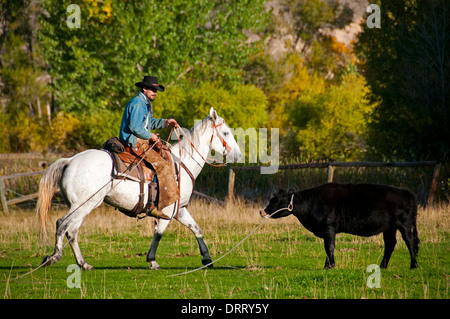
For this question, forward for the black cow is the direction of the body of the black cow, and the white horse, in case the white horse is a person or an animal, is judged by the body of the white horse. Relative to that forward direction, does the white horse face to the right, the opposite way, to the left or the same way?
the opposite way

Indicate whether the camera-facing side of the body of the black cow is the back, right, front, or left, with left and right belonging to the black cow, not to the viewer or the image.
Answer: left

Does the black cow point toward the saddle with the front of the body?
yes

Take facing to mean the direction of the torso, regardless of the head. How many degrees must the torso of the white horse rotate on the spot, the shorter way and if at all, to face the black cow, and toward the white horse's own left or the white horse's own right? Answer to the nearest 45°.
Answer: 0° — it already faces it

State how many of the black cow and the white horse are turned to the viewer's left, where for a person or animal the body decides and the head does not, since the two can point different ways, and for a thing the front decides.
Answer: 1

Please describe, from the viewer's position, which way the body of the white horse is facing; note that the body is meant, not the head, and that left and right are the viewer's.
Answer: facing to the right of the viewer

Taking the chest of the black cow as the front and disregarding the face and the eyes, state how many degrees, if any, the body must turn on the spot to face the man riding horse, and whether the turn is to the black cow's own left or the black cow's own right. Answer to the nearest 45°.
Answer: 0° — it already faces them
